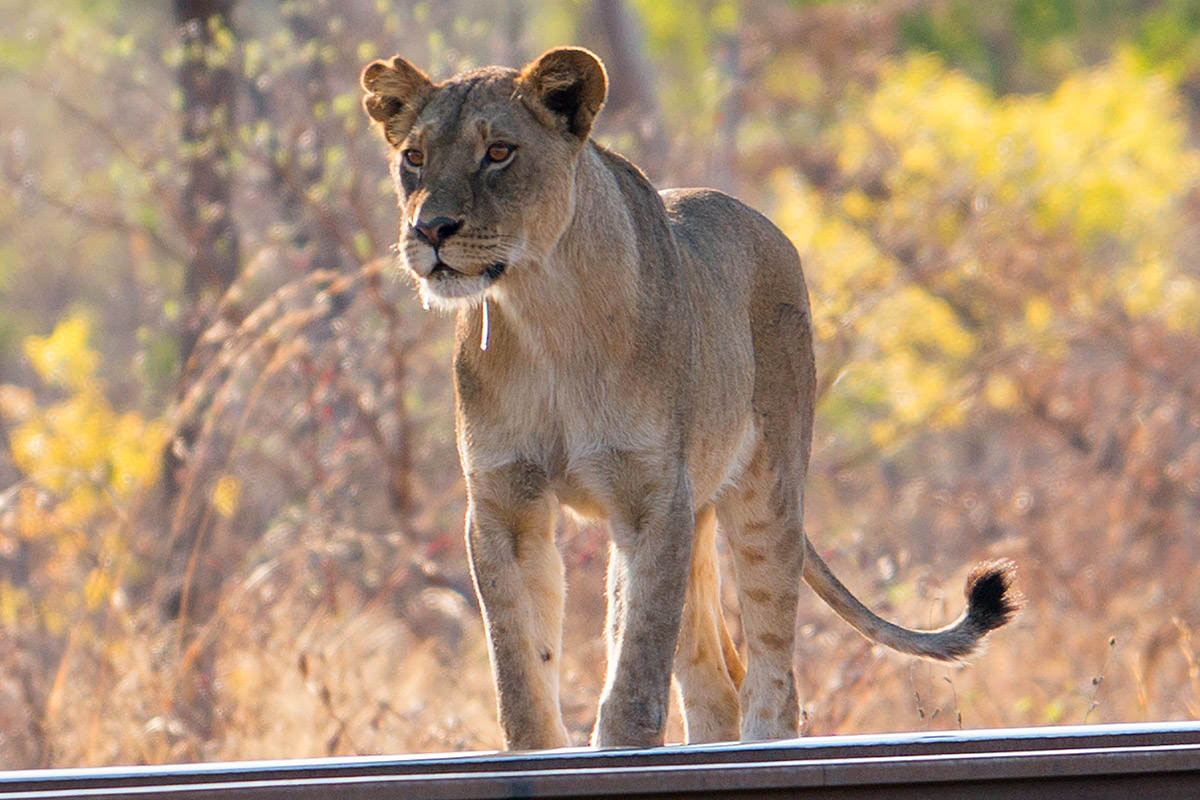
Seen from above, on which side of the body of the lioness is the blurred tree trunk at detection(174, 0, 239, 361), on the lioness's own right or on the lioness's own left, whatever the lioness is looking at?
on the lioness's own right
